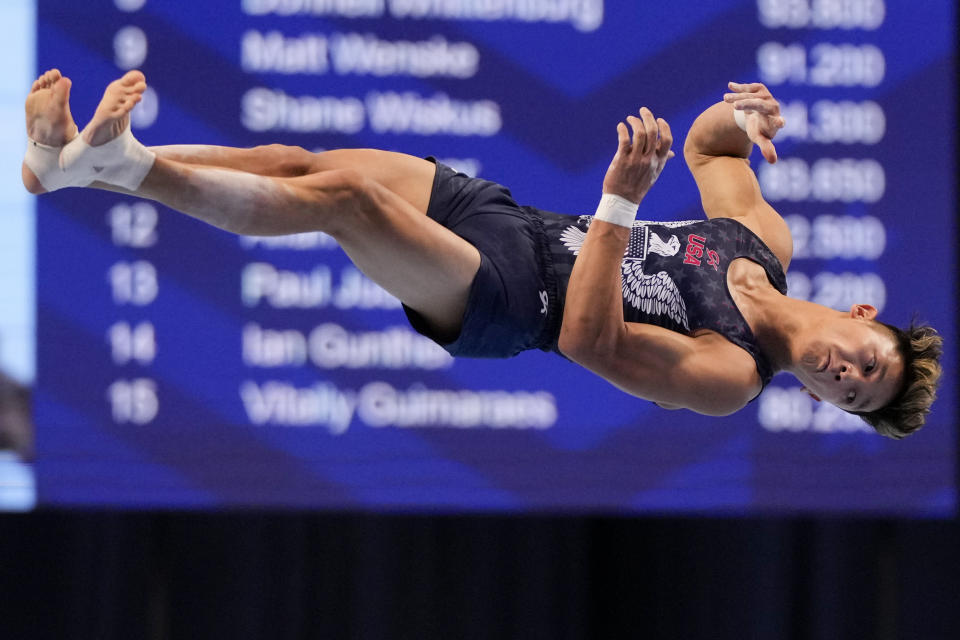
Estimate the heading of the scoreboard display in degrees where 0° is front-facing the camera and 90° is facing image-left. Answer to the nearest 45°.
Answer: approximately 0°

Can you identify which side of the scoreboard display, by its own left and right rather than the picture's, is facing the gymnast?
front
